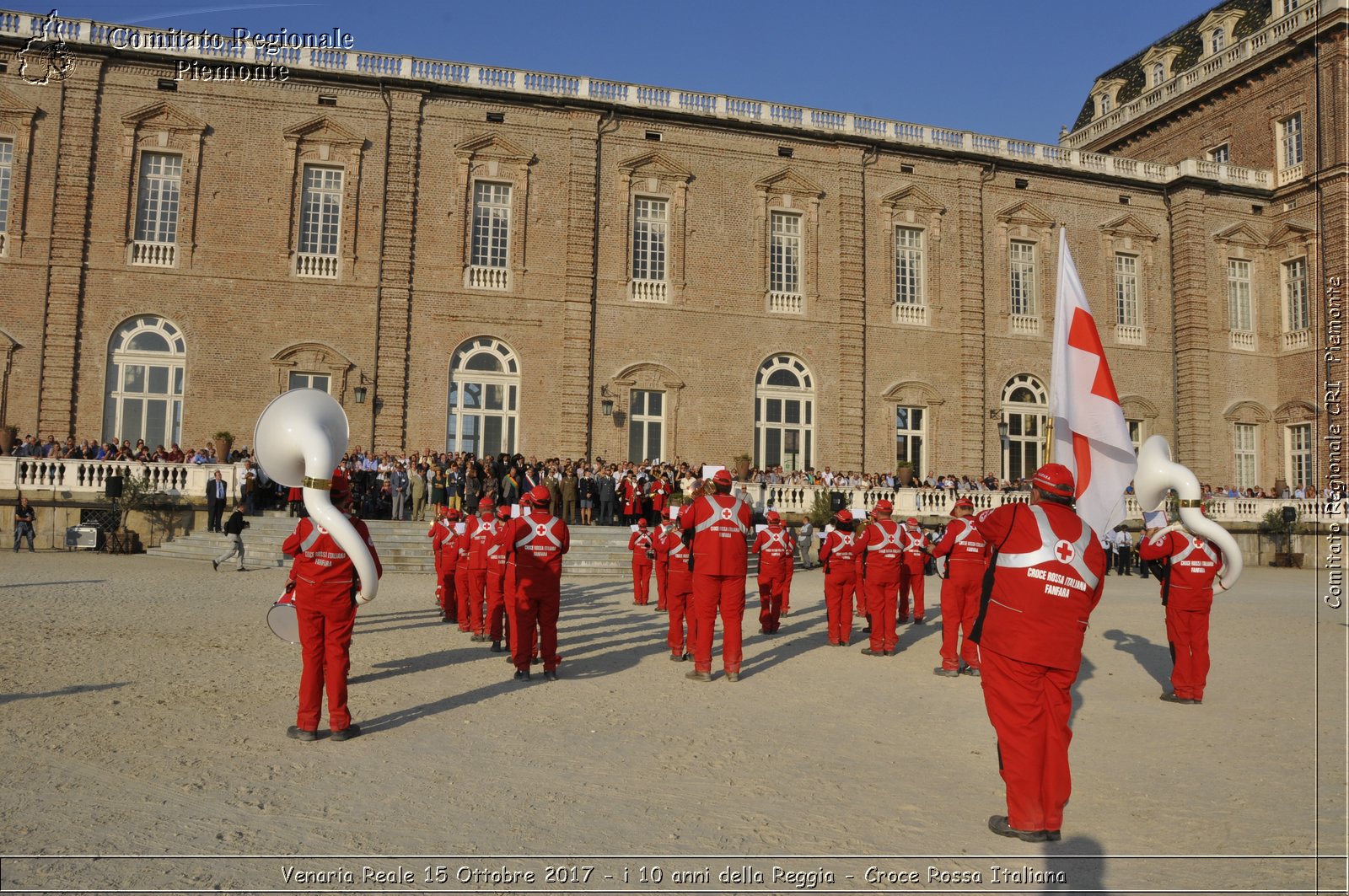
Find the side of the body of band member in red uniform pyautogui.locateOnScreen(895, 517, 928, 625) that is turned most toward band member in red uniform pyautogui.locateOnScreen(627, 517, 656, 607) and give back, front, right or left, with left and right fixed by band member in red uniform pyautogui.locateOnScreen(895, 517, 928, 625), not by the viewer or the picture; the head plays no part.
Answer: left

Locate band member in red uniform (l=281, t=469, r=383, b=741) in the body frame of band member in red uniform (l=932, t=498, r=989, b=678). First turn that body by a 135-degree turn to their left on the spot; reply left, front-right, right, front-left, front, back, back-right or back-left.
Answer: front-right

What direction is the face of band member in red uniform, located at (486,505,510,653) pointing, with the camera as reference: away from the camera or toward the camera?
away from the camera

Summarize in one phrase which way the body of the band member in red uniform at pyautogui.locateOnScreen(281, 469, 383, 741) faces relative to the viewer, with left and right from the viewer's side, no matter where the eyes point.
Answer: facing away from the viewer

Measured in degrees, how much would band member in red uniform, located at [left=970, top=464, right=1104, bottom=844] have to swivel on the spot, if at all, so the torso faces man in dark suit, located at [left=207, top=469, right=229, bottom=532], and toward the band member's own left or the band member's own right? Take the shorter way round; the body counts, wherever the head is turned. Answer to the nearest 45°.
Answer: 0° — they already face them

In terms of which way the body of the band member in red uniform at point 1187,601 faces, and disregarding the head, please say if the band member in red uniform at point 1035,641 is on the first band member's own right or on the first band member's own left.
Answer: on the first band member's own left

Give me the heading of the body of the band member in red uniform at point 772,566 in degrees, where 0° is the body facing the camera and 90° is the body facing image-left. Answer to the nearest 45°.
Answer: approximately 180°

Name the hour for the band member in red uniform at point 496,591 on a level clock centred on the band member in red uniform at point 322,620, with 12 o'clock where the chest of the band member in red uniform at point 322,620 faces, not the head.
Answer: the band member in red uniform at point 496,591 is roughly at 1 o'clock from the band member in red uniform at point 322,620.

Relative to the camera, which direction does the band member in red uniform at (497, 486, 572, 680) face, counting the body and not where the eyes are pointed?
away from the camera

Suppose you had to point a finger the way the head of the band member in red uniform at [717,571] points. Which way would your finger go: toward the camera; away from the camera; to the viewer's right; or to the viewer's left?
away from the camera

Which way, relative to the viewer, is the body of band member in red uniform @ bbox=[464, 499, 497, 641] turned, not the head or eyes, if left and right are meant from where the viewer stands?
facing away from the viewer

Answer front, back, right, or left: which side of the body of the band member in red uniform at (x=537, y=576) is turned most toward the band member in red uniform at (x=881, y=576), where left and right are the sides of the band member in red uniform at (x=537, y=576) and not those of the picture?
right

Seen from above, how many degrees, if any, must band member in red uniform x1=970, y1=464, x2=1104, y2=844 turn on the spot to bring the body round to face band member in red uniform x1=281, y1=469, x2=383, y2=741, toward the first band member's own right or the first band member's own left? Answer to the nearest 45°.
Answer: approximately 45° to the first band member's own left

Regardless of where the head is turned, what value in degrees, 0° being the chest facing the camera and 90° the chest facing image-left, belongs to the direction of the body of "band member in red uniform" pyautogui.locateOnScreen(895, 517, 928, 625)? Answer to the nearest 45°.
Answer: approximately 180°

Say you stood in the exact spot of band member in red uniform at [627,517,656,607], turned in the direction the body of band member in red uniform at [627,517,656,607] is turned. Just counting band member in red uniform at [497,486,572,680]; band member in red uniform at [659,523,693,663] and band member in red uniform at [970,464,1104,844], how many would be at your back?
3

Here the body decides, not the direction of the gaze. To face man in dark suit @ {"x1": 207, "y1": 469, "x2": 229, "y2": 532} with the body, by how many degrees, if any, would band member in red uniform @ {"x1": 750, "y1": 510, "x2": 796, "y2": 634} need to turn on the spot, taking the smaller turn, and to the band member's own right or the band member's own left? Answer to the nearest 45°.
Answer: approximately 45° to the band member's own left

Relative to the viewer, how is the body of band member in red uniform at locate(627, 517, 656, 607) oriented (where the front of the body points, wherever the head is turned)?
away from the camera
